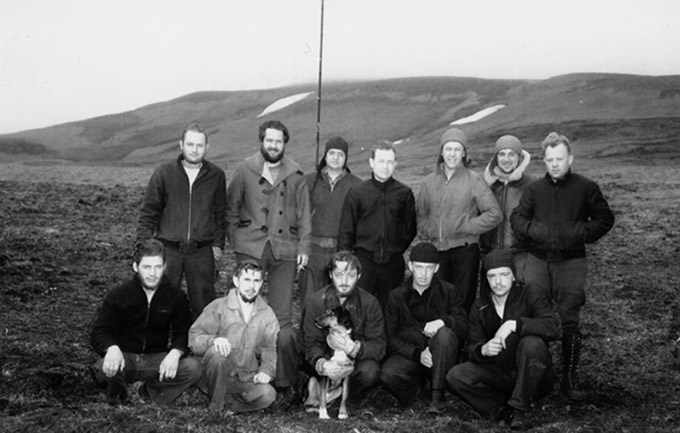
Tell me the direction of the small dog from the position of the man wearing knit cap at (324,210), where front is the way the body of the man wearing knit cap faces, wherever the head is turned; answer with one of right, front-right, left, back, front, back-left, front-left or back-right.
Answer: front

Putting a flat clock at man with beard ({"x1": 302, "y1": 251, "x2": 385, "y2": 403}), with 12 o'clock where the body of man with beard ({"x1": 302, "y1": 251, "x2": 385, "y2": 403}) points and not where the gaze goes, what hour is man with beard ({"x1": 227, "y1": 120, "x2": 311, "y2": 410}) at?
man with beard ({"x1": 227, "y1": 120, "x2": 311, "y2": 410}) is roughly at 5 o'clock from man with beard ({"x1": 302, "y1": 251, "x2": 385, "y2": 403}).

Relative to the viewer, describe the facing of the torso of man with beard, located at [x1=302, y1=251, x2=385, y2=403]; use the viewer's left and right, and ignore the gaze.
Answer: facing the viewer

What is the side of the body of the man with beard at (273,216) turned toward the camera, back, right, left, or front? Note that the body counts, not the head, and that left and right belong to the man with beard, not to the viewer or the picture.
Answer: front

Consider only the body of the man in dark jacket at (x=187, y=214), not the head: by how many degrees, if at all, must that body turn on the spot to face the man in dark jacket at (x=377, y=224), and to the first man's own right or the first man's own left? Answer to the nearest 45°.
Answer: approximately 90° to the first man's own left

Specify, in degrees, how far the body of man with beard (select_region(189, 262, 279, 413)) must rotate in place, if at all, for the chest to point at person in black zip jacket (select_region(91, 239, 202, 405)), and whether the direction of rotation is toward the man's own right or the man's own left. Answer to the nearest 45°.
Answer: approximately 90° to the man's own right

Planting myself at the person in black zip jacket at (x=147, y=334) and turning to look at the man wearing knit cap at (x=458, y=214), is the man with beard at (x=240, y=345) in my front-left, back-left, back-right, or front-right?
front-right

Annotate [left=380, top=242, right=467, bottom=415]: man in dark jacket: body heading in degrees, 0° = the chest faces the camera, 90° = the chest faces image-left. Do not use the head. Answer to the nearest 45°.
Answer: approximately 0°

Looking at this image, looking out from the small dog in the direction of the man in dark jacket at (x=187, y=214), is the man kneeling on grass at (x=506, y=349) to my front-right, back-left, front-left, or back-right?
back-right

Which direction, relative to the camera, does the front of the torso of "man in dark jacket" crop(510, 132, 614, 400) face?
toward the camera

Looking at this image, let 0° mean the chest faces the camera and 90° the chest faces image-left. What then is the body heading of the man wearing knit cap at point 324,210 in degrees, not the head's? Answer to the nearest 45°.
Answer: approximately 0°

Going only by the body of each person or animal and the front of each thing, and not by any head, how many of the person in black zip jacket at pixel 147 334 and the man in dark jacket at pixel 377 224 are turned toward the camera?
2

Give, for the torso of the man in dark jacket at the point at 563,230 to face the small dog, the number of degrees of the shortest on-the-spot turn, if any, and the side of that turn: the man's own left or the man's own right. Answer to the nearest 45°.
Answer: approximately 45° to the man's own right

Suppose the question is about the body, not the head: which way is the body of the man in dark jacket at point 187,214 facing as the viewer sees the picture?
toward the camera
